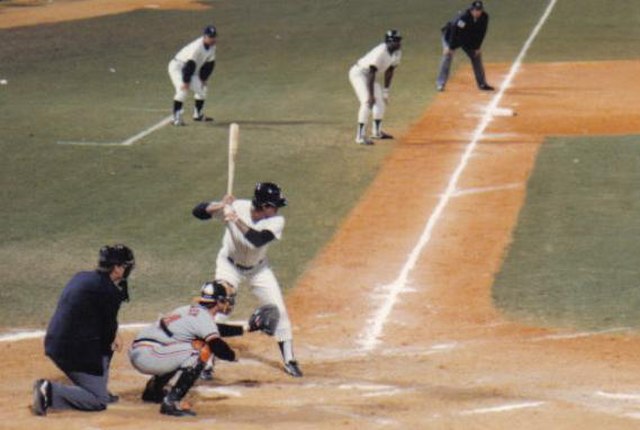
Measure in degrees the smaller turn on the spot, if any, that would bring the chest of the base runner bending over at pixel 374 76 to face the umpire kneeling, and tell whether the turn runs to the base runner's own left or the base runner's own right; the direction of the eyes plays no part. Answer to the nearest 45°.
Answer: approximately 45° to the base runner's own right

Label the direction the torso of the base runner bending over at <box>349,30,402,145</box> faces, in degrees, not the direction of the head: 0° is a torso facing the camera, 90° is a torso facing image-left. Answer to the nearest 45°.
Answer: approximately 315°

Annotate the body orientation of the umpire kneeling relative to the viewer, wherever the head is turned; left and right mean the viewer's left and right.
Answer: facing to the right of the viewer

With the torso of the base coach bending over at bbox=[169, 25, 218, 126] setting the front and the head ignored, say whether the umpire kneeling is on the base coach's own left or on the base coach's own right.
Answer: on the base coach's own right

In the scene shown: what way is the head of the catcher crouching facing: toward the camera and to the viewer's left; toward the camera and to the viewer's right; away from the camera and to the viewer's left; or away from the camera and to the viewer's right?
away from the camera and to the viewer's right

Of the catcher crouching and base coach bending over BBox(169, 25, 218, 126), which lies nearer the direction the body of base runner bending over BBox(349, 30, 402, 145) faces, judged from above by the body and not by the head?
the catcher crouching
